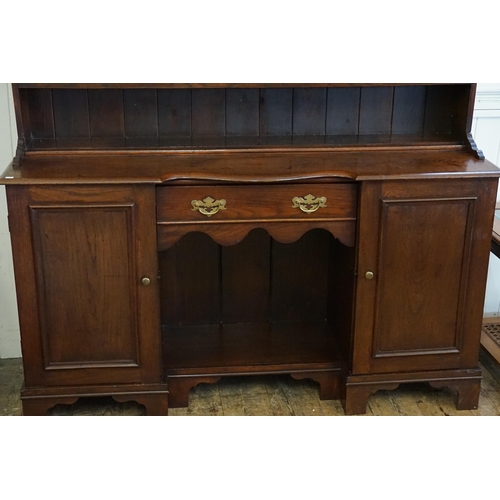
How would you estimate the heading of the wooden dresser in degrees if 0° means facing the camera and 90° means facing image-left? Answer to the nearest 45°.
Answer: approximately 0°
